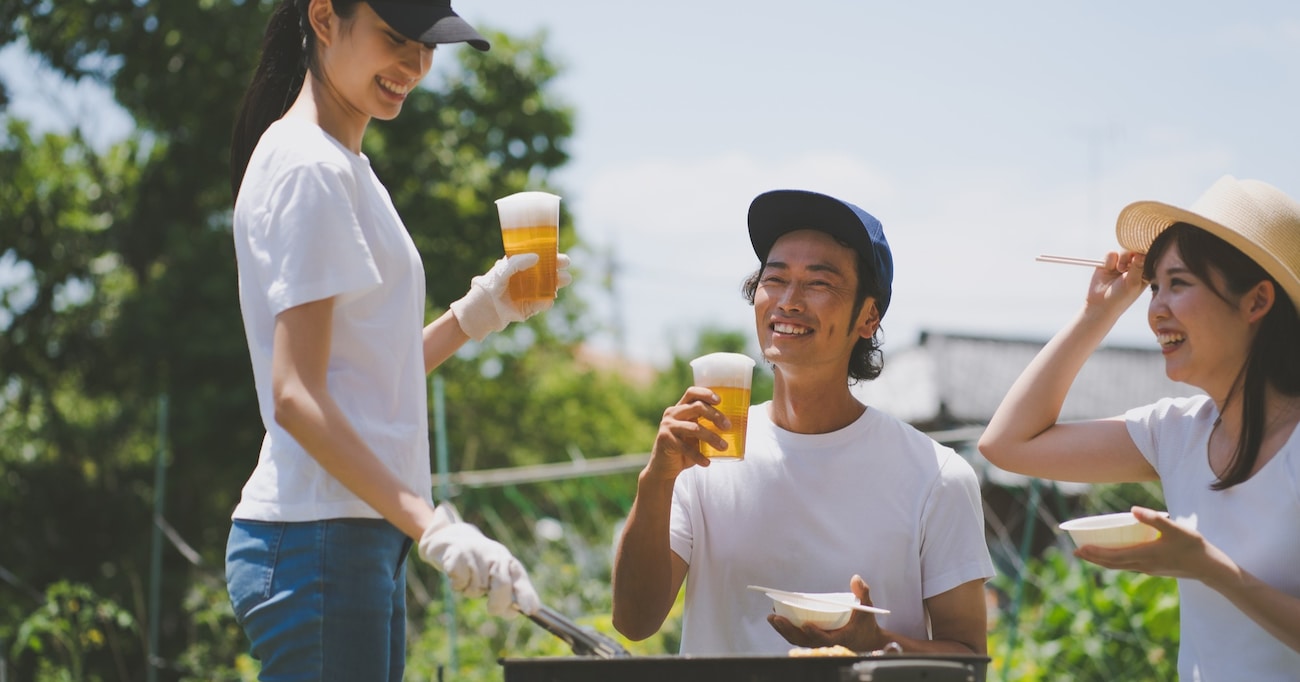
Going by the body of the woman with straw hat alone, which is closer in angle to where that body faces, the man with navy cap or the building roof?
the man with navy cap

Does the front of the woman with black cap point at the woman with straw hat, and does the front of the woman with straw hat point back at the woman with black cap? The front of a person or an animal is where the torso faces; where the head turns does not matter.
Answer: yes

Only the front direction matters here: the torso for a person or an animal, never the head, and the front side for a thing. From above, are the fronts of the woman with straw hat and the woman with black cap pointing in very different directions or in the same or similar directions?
very different directions

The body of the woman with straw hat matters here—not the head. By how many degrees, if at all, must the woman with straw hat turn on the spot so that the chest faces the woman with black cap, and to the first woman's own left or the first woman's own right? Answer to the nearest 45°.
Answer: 0° — they already face them

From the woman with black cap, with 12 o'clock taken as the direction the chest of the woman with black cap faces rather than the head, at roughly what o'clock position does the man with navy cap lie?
The man with navy cap is roughly at 11 o'clock from the woman with black cap.

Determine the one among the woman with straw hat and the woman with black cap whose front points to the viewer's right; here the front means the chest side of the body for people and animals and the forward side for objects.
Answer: the woman with black cap

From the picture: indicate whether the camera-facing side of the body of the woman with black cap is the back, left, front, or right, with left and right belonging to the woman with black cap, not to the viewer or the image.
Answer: right

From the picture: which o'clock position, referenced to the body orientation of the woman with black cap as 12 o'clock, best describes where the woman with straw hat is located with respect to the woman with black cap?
The woman with straw hat is roughly at 12 o'clock from the woman with black cap.

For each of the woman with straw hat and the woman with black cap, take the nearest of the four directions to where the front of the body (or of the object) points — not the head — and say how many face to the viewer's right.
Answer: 1

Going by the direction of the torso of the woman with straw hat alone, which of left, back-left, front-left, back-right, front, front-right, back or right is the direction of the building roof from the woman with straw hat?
back-right

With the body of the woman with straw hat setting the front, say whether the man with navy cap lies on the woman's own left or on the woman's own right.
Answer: on the woman's own right

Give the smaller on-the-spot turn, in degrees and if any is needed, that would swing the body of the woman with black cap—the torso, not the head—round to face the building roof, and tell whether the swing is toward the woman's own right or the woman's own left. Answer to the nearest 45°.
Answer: approximately 45° to the woman's own left
